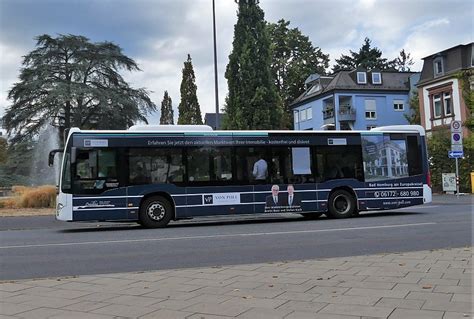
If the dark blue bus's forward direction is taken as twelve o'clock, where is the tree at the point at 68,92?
The tree is roughly at 2 o'clock from the dark blue bus.

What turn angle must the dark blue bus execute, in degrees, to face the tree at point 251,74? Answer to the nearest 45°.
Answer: approximately 90° to its right

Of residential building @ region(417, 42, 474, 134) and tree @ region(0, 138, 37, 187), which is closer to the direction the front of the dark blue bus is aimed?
the tree

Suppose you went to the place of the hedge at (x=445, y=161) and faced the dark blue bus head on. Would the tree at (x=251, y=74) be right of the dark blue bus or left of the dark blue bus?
right

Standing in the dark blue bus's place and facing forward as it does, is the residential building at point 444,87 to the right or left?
on its right

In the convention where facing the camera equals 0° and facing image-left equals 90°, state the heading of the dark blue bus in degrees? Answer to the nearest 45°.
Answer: approximately 90°

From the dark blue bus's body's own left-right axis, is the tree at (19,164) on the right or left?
on its right

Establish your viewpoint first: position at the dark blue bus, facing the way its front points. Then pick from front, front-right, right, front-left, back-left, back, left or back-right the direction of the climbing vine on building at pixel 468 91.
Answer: back-right
